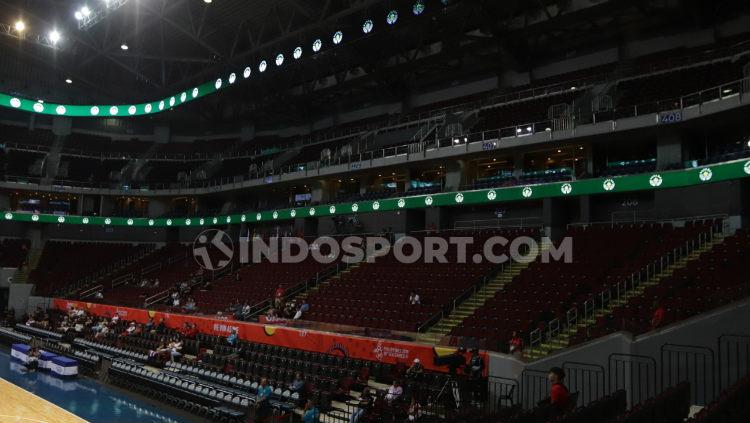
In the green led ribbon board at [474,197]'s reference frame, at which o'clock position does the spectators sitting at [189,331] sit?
The spectators sitting is roughly at 1 o'clock from the green led ribbon board.

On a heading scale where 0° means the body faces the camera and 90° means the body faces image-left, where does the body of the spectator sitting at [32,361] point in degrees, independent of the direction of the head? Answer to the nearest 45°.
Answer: approximately 45°

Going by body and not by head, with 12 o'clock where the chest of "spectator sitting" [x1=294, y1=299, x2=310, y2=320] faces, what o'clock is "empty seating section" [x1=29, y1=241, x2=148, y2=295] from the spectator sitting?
The empty seating section is roughly at 3 o'clock from the spectator sitting.

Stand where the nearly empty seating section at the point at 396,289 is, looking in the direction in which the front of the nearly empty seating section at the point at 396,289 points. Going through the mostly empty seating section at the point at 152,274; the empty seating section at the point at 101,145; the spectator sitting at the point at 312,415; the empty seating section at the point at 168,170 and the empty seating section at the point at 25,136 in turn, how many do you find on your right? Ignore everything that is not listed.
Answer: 4

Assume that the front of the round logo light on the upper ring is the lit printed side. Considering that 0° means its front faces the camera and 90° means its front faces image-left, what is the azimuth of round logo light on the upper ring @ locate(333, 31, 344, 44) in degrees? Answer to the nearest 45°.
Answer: approximately 45°

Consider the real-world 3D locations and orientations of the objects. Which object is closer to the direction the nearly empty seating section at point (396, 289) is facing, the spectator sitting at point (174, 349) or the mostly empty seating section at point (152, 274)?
the spectator sitting

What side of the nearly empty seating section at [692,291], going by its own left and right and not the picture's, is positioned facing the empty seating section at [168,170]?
right

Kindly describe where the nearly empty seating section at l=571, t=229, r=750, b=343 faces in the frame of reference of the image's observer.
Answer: facing the viewer and to the left of the viewer

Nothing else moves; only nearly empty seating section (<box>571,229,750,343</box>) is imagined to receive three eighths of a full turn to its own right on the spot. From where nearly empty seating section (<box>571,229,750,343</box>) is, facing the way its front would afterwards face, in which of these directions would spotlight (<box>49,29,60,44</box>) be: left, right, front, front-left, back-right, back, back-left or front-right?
left
